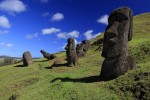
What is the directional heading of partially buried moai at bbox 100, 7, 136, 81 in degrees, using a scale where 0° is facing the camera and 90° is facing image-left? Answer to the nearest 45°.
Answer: approximately 45°

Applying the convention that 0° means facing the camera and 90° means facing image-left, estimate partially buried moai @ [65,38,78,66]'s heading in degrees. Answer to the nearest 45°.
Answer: approximately 90°

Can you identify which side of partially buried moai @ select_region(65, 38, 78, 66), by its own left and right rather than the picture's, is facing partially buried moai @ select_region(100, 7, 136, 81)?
left

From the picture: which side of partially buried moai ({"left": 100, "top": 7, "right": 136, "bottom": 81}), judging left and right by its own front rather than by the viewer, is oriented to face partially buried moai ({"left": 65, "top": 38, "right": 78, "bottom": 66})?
right
